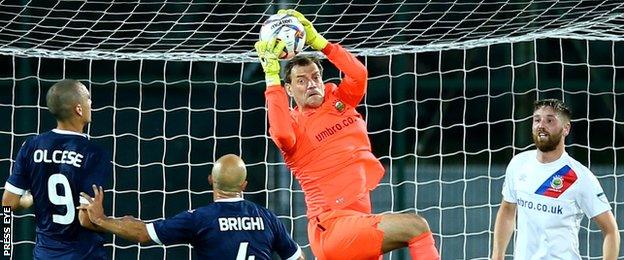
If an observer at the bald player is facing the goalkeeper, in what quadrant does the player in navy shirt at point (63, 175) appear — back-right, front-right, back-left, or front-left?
back-left

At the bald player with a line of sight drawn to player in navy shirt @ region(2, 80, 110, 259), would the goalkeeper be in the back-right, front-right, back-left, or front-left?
back-right

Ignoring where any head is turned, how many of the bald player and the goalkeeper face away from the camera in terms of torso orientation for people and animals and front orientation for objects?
1

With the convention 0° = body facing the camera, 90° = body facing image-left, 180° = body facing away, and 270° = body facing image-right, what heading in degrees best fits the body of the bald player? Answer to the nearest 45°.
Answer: approximately 180°

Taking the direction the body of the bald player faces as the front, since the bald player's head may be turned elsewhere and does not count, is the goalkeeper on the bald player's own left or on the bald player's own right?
on the bald player's own right

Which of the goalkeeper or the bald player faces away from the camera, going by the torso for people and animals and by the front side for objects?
the bald player

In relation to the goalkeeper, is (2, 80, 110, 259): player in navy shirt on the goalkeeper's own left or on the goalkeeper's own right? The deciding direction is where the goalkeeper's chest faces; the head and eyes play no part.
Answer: on the goalkeeper's own right

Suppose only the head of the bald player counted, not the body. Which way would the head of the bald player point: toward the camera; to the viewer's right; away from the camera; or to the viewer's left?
away from the camera

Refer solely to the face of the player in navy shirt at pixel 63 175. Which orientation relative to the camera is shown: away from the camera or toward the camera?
away from the camera
